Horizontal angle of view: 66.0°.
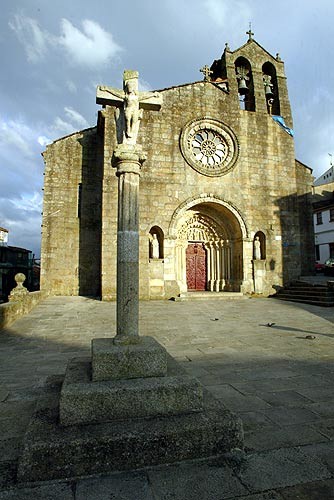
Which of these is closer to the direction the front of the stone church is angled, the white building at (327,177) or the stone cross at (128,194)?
the stone cross

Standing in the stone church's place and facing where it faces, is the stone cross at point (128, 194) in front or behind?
in front

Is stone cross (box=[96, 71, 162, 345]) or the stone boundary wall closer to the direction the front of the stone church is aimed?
the stone cross

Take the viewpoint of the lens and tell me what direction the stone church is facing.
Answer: facing the viewer

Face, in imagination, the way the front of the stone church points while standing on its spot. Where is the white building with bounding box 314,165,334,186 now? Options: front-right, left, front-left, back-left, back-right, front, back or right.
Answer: back-left
